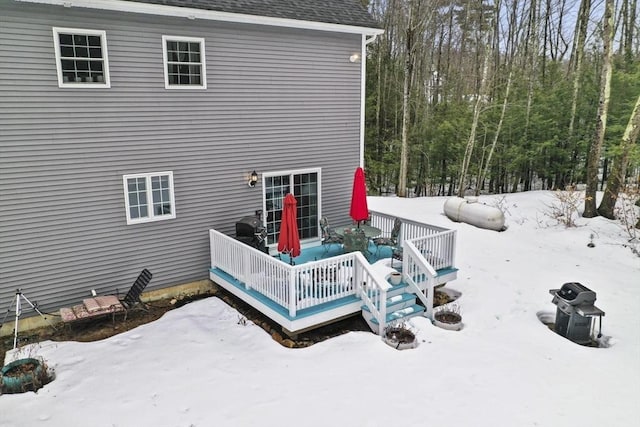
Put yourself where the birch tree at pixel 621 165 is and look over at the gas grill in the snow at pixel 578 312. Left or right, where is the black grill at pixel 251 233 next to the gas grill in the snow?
right

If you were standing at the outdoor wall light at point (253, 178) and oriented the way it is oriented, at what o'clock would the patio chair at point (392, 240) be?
The patio chair is roughly at 11 o'clock from the outdoor wall light.

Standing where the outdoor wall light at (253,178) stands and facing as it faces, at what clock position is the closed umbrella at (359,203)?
The closed umbrella is roughly at 11 o'clock from the outdoor wall light.

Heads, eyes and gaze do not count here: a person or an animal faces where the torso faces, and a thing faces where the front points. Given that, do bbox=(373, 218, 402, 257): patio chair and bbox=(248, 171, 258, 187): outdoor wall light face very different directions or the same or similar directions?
very different directions

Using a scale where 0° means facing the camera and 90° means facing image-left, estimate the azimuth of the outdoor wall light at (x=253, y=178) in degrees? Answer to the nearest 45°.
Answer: approximately 315°

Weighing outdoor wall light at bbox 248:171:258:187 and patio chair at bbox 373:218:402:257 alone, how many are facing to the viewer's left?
1

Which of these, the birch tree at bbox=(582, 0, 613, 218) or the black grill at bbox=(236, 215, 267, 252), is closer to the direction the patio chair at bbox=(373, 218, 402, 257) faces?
the black grill

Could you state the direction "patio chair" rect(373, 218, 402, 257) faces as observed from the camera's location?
facing to the left of the viewer

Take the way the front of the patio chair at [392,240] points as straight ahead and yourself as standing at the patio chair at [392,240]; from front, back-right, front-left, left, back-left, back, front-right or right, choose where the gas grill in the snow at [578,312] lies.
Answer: back-left
